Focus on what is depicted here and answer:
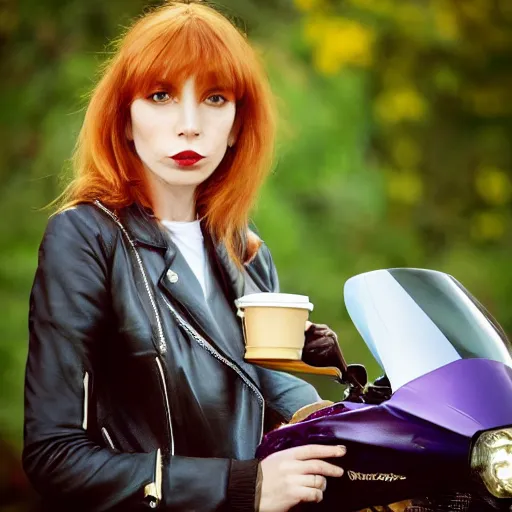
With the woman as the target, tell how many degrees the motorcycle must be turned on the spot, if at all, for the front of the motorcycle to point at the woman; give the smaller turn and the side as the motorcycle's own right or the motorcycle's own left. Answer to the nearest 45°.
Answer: approximately 180°

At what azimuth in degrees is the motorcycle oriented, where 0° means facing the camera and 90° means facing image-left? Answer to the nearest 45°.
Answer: approximately 315°
